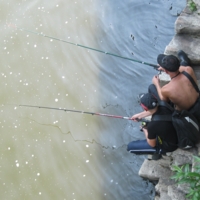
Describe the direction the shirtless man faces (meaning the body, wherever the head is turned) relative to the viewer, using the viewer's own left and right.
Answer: facing away from the viewer and to the left of the viewer

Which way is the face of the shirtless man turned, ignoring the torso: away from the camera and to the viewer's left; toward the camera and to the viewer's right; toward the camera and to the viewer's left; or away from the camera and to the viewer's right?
away from the camera and to the viewer's left

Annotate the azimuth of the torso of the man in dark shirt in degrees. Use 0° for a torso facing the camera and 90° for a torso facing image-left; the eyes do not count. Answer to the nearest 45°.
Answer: approximately 90°
